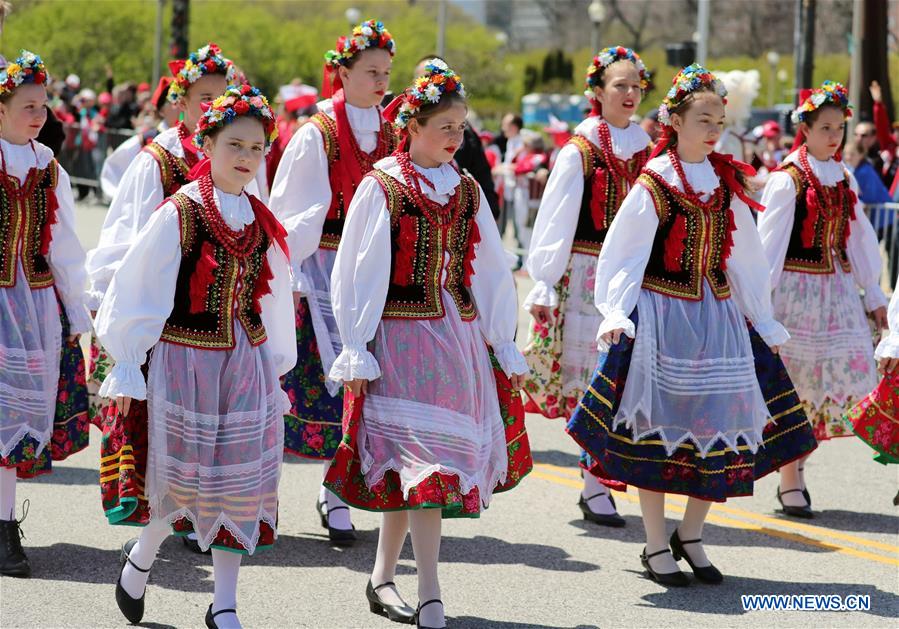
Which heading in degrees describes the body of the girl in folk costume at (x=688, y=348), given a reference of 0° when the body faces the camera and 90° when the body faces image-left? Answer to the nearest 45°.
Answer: approximately 315°

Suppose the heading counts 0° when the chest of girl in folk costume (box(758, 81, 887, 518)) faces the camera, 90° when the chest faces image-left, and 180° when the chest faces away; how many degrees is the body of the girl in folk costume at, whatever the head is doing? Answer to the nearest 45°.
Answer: approximately 315°

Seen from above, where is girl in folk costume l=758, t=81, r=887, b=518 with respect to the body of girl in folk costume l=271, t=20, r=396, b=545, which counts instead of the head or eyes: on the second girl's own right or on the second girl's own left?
on the second girl's own left

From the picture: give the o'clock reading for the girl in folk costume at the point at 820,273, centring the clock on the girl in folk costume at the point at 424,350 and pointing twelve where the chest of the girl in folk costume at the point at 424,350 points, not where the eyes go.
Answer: the girl in folk costume at the point at 820,273 is roughly at 9 o'clock from the girl in folk costume at the point at 424,350.

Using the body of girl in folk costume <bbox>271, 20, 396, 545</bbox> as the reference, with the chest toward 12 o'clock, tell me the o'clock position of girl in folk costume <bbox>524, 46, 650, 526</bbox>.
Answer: girl in folk costume <bbox>524, 46, 650, 526</bbox> is roughly at 10 o'clock from girl in folk costume <bbox>271, 20, 396, 545</bbox>.

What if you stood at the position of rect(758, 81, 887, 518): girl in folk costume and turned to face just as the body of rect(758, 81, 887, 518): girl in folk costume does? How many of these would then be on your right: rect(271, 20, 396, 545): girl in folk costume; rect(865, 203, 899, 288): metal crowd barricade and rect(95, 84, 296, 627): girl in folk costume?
2

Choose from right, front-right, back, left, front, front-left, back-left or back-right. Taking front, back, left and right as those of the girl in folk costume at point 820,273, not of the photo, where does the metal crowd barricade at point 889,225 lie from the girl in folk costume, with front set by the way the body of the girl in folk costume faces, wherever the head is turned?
back-left

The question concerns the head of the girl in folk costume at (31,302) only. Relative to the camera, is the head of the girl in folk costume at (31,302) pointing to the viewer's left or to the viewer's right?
to the viewer's right

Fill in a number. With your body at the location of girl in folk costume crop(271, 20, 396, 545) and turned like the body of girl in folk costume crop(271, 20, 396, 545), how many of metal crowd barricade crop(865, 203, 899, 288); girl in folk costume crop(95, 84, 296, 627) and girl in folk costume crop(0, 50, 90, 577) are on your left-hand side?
1

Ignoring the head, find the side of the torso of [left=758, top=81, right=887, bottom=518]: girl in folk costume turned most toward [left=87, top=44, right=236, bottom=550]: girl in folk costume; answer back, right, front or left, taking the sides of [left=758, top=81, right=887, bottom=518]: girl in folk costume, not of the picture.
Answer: right

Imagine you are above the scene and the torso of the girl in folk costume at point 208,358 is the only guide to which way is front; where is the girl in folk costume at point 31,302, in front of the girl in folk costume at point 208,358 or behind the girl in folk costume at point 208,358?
behind
